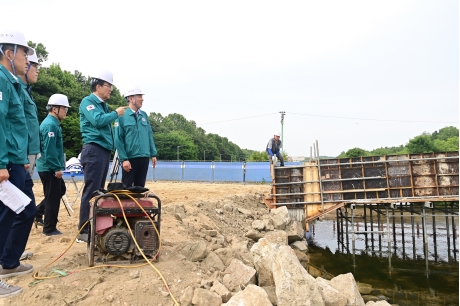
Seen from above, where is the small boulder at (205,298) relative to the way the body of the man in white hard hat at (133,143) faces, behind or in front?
in front

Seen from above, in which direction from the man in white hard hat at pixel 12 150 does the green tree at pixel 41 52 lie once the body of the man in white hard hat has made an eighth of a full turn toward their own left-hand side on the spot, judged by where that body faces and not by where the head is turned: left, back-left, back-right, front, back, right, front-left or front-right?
front-left

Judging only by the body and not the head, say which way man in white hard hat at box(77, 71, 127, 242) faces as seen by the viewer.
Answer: to the viewer's right

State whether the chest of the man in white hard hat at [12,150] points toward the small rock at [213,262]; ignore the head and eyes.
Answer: yes

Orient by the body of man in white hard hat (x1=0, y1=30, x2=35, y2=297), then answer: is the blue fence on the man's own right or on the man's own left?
on the man's own left

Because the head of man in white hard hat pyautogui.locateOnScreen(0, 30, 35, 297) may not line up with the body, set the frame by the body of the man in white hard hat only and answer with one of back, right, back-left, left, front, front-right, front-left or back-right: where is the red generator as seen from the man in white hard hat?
front

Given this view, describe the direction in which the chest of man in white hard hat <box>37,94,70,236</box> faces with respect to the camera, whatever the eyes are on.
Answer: to the viewer's right

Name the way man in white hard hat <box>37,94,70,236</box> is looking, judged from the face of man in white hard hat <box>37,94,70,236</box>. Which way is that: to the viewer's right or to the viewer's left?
to the viewer's right

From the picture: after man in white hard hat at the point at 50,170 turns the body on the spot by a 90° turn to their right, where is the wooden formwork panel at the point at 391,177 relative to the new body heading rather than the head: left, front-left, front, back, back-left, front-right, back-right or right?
left

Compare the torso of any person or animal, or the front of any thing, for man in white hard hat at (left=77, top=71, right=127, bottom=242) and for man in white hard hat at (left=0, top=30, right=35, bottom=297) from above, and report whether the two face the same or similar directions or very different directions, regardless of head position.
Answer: same or similar directions

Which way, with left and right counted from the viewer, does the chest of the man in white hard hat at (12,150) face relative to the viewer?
facing to the right of the viewer

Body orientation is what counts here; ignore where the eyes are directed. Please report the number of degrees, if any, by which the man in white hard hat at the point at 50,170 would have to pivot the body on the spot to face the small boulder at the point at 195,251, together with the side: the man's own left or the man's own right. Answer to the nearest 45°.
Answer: approximately 45° to the man's own right

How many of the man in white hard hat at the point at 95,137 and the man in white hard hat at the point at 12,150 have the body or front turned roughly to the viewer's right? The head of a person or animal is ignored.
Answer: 2

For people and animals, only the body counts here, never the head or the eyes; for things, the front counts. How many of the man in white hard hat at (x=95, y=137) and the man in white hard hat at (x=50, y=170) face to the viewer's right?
2

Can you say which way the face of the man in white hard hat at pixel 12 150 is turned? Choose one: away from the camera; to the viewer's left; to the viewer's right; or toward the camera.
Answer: to the viewer's right

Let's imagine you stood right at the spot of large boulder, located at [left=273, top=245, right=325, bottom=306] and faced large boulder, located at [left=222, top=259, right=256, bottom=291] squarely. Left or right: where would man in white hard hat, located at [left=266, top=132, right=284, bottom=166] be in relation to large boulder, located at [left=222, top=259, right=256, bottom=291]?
right
